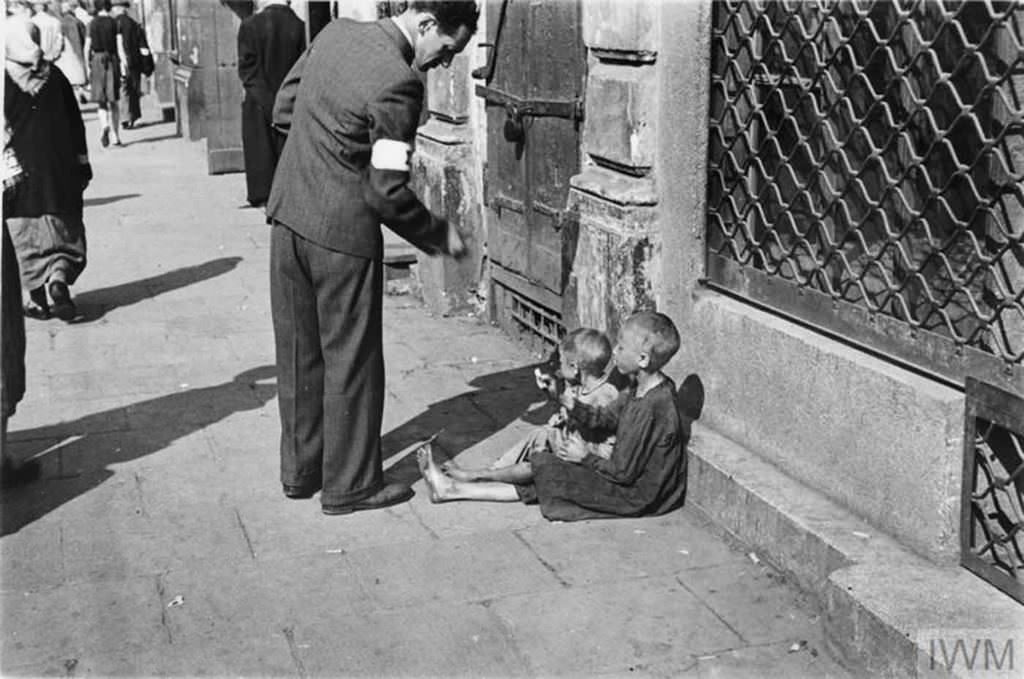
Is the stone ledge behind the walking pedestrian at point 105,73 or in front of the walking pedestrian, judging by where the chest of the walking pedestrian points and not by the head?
behind

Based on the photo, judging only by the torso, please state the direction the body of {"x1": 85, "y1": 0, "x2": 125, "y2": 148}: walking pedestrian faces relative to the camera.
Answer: away from the camera

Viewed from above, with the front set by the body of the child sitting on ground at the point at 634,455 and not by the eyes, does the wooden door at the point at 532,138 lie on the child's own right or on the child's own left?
on the child's own right

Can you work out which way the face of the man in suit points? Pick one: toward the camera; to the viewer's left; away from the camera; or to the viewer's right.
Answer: to the viewer's right

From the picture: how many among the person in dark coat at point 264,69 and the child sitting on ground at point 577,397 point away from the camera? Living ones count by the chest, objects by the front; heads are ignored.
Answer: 1

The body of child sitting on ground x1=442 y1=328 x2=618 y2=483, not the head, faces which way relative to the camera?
to the viewer's left

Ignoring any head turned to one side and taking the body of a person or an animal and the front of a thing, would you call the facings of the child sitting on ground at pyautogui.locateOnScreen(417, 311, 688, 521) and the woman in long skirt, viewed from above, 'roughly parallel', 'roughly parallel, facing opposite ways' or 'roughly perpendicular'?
roughly perpendicular

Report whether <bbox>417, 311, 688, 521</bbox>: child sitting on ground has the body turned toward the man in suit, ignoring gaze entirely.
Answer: yes

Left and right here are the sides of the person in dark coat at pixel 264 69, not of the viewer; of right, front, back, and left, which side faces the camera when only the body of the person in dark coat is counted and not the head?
back

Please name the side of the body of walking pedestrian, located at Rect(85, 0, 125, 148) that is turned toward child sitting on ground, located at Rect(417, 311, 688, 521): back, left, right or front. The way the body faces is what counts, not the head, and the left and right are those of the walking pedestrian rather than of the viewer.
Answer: back

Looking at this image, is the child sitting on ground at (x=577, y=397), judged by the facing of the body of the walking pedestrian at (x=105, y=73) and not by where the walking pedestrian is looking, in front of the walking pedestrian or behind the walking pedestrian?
behind

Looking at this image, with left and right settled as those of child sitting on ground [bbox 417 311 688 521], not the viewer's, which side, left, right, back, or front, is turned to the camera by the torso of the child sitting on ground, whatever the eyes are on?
left
